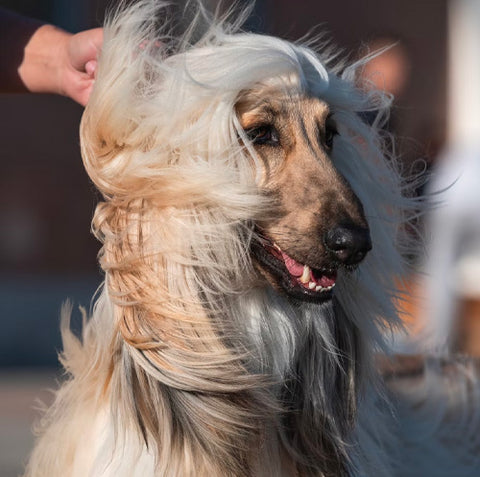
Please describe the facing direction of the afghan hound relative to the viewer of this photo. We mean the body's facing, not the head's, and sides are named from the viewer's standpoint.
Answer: facing the viewer and to the right of the viewer

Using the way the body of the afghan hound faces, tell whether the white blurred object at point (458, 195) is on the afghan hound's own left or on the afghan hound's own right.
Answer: on the afghan hound's own left
